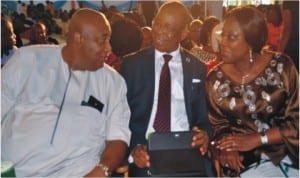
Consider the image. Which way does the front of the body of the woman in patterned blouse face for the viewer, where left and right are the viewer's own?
facing the viewer and to the left of the viewer

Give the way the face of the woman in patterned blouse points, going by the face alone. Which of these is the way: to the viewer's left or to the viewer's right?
to the viewer's left

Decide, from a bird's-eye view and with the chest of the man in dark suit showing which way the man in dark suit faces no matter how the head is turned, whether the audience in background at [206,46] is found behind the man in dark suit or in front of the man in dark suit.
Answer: behind

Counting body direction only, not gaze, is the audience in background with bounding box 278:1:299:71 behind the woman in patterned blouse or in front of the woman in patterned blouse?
behind

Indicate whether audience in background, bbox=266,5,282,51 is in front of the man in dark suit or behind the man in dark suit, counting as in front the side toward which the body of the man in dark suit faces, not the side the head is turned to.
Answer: behind

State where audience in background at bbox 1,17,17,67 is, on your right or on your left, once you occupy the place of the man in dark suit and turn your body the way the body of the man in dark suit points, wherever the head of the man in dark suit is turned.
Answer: on your right

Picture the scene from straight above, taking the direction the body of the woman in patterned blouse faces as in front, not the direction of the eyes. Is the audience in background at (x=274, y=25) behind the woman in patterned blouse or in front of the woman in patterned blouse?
behind

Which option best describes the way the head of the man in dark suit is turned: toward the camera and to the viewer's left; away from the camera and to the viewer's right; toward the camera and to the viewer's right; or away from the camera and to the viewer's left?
toward the camera and to the viewer's left

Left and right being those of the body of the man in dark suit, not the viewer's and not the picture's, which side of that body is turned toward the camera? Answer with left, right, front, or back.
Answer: front
